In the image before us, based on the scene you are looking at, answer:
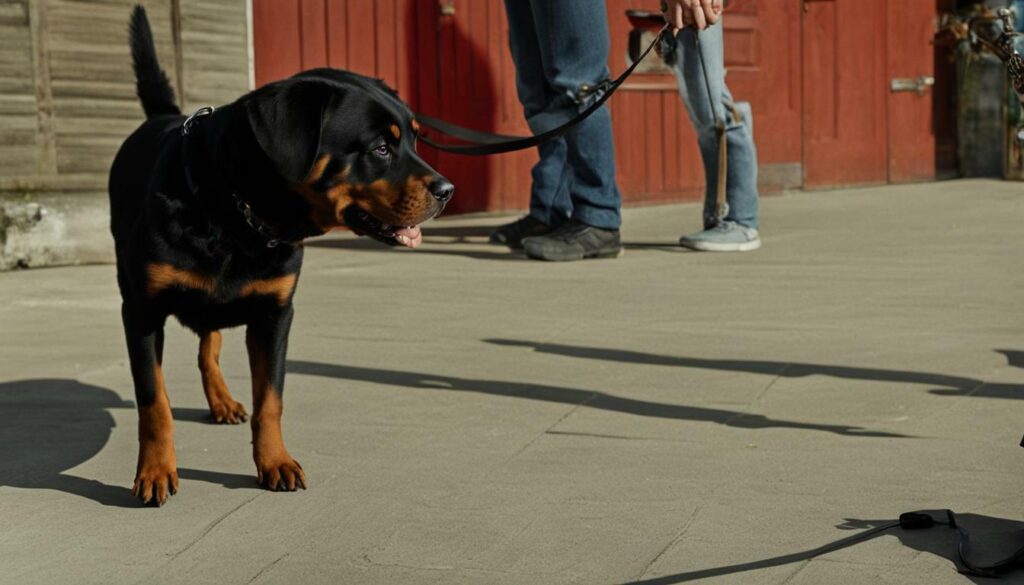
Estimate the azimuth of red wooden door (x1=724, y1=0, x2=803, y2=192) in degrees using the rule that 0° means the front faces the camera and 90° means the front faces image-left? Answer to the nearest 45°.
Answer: approximately 0°

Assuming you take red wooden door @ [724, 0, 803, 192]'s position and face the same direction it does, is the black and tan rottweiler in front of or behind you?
in front
